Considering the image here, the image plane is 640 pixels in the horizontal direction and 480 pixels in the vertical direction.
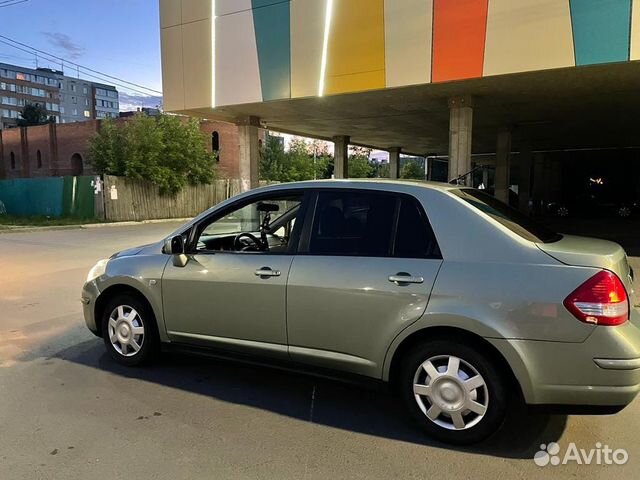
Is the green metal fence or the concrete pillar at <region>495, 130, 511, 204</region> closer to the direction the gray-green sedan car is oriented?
the green metal fence

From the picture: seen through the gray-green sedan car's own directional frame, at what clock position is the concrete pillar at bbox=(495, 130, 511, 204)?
The concrete pillar is roughly at 2 o'clock from the gray-green sedan car.

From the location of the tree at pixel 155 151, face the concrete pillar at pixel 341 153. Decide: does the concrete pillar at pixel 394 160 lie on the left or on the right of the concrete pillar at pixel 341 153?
left

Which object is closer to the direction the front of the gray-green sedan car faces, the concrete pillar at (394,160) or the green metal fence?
the green metal fence

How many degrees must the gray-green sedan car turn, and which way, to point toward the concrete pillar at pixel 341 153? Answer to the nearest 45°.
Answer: approximately 45° to its right

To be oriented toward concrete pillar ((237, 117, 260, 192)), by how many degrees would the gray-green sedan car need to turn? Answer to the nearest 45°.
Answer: approximately 45° to its right

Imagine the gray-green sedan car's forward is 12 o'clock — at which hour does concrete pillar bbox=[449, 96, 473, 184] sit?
The concrete pillar is roughly at 2 o'clock from the gray-green sedan car.

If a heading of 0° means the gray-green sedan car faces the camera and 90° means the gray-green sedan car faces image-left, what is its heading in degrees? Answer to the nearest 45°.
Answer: approximately 135°

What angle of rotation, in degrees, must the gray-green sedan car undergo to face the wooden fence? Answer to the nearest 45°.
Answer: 0° — it already faces it
